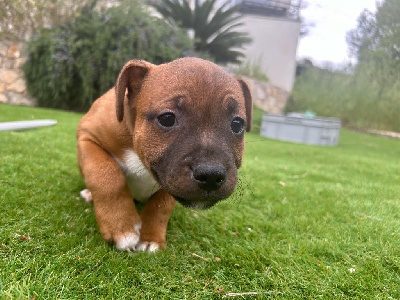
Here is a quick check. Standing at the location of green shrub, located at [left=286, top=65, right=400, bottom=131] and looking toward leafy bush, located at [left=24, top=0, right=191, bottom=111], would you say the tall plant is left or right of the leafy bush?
right

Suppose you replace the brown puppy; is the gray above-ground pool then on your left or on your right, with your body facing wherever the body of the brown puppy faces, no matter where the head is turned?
on your left

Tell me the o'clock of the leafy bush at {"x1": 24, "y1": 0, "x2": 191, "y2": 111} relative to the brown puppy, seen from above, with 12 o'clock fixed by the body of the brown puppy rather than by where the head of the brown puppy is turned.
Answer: The leafy bush is roughly at 7 o'clock from the brown puppy.

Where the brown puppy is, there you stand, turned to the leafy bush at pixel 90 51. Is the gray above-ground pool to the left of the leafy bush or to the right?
right

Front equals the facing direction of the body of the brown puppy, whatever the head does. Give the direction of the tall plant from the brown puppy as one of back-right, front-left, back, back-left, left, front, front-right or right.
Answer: back-left

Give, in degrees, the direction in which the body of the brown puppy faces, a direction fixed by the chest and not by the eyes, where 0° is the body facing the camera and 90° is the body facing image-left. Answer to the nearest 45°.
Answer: approximately 315°

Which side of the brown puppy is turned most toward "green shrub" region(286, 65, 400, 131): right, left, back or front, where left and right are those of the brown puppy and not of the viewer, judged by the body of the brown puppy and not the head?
left
